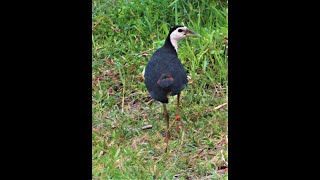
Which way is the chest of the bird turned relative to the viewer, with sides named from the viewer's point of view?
facing away from the viewer and to the right of the viewer
